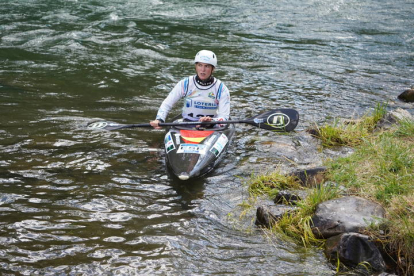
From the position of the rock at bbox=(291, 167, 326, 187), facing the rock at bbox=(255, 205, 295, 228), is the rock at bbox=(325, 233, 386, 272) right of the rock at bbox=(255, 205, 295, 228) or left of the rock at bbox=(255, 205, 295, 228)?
left

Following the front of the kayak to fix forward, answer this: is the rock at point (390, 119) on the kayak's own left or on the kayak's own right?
on the kayak's own left

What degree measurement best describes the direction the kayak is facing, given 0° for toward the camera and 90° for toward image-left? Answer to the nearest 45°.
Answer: approximately 0°

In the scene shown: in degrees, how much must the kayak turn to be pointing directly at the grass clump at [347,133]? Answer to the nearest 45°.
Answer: approximately 90° to its left

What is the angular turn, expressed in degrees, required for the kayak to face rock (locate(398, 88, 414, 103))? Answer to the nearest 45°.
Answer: approximately 135° to its left
